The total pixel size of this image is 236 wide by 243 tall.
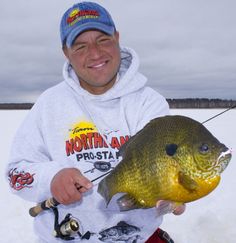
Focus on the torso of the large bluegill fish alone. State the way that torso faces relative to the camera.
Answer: to the viewer's right

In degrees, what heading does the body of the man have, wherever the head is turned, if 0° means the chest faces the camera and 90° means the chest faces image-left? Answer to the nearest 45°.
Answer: approximately 0°
